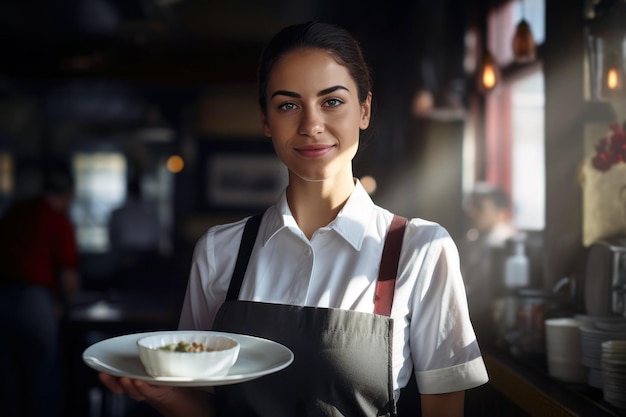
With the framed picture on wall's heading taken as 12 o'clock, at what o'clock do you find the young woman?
The young woman is roughly at 12 o'clock from the framed picture on wall.

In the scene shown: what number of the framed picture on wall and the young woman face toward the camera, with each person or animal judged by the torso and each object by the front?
2

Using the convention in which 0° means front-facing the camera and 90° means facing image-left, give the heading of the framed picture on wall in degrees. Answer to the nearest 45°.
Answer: approximately 0°
